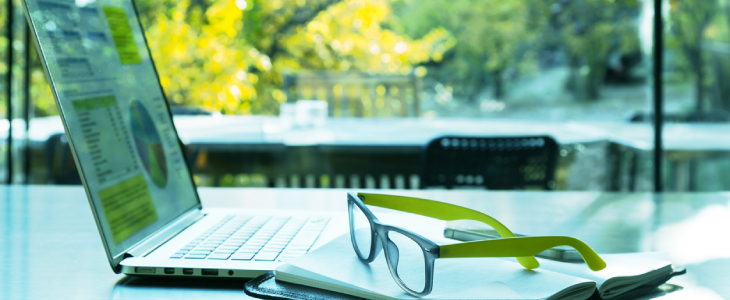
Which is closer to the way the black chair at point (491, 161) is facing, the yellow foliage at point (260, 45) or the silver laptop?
the yellow foliage

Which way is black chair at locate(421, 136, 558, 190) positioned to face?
away from the camera

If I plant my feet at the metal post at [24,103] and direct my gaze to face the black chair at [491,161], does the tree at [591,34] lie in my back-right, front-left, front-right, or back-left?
front-left

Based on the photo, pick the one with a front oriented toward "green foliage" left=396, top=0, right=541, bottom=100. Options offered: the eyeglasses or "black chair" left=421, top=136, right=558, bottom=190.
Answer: the black chair

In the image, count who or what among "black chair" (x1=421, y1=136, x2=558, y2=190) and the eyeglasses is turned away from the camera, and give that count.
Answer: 1

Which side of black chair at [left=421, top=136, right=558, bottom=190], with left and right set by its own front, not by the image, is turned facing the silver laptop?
back

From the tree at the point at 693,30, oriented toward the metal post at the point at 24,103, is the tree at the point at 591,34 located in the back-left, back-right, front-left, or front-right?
front-right

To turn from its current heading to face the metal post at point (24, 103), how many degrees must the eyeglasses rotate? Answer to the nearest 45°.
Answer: approximately 90° to its right

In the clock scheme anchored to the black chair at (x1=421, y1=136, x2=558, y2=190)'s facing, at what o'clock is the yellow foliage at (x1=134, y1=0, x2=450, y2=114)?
The yellow foliage is roughly at 11 o'clock from the black chair.

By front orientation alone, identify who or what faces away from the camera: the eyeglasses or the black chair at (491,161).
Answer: the black chair

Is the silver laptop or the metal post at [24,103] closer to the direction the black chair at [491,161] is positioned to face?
the metal post

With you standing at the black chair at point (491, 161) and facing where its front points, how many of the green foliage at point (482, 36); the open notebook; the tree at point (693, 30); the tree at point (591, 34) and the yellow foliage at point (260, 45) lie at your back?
1

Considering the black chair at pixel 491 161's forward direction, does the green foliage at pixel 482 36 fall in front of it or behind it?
in front

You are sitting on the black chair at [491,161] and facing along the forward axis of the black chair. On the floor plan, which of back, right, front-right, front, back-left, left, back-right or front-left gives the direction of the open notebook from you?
back

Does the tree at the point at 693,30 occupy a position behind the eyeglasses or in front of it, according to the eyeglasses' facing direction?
behind

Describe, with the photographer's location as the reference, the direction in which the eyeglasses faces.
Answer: facing the viewer and to the left of the viewer

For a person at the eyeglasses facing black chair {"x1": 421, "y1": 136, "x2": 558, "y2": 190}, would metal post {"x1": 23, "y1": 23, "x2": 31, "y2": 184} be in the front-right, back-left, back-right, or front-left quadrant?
front-left

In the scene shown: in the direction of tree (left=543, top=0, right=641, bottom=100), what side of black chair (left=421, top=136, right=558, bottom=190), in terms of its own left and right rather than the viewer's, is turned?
front
